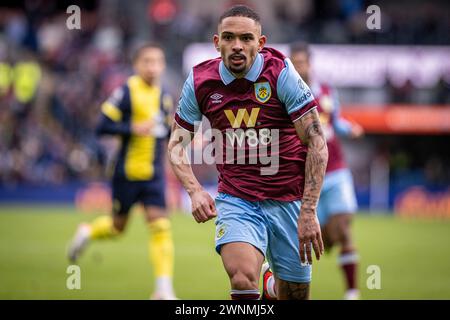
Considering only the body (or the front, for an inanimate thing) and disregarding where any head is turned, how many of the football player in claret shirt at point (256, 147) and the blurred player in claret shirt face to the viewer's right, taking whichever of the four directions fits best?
0

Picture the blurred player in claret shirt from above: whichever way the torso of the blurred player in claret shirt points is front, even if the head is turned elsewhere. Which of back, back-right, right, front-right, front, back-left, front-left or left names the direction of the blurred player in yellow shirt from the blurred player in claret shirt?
front-right

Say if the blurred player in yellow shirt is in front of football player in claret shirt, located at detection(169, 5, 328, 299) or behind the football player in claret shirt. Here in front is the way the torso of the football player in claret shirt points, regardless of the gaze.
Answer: behind

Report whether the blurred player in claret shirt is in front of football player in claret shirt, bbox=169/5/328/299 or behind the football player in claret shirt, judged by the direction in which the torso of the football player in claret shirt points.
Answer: behind

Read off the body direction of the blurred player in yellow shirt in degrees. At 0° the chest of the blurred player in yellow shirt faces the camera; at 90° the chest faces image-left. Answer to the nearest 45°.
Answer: approximately 315°

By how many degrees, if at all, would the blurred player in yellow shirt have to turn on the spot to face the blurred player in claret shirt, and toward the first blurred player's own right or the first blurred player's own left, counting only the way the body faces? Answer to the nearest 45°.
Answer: approximately 45° to the first blurred player's own left

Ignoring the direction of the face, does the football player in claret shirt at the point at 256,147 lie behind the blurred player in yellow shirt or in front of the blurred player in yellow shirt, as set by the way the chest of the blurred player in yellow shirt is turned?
in front

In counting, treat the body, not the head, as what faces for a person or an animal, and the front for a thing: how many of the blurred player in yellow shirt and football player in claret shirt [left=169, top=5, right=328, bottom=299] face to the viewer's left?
0

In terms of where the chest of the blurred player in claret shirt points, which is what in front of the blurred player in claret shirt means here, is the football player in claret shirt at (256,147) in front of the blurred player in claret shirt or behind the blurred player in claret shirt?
in front
